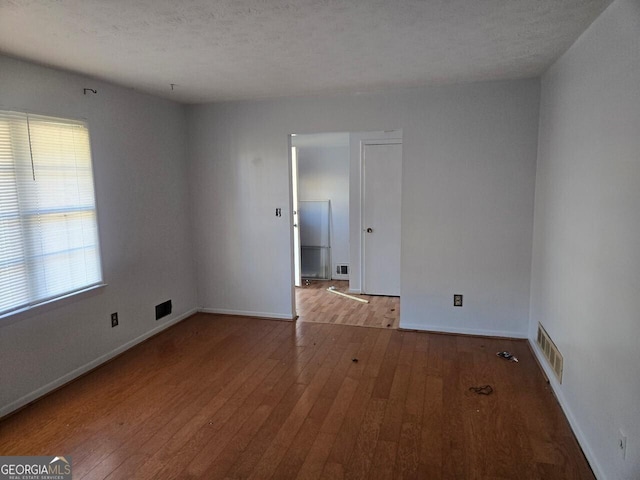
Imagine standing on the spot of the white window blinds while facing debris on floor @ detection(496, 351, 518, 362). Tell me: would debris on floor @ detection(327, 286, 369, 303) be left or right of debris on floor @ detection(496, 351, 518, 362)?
left

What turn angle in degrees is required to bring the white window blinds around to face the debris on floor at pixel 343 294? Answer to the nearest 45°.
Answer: approximately 45° to its left

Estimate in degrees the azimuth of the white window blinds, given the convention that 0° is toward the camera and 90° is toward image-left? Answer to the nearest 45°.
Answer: approximately 315°
